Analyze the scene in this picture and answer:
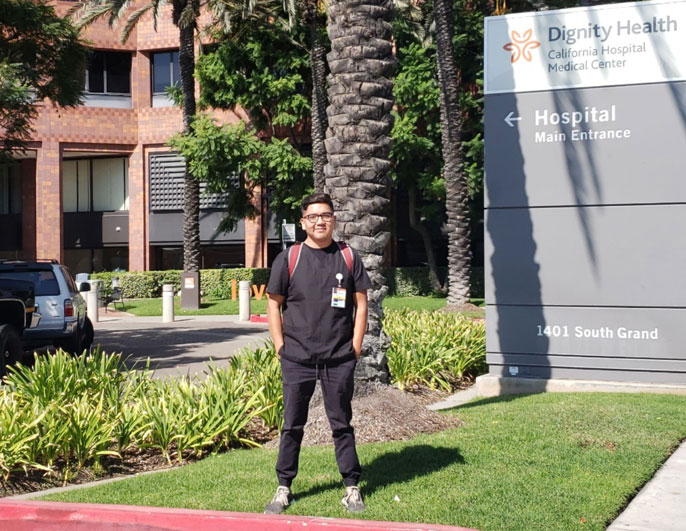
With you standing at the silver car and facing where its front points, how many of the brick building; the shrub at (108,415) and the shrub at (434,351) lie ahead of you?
1

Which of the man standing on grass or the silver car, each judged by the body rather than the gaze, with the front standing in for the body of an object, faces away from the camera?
the silver car

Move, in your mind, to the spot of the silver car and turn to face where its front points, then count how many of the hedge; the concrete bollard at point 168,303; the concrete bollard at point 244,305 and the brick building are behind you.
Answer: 0

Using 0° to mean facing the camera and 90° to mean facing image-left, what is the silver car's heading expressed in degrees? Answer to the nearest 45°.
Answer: approximately 180°

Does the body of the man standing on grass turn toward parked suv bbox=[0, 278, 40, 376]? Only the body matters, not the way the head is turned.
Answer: no

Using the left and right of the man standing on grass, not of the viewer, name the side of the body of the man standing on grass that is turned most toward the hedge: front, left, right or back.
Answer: back

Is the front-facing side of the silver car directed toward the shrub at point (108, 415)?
no

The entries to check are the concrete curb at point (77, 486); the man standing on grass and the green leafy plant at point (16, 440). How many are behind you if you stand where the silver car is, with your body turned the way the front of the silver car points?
3

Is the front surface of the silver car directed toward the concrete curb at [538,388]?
no

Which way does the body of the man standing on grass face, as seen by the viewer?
toward the camera

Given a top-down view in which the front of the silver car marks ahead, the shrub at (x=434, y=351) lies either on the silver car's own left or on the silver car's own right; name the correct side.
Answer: on the silver car's own right

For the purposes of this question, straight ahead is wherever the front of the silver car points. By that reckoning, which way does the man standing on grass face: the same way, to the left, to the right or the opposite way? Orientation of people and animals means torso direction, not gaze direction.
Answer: the opposite way

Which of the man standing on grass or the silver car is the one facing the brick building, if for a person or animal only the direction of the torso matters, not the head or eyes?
the silver car

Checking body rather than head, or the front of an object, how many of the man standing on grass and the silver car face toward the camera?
1

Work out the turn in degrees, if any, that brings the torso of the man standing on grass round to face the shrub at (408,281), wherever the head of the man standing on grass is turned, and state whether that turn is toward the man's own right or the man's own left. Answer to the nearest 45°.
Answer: approximately 180°

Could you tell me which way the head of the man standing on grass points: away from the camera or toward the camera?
toward the camera

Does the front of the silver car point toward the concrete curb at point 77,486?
no

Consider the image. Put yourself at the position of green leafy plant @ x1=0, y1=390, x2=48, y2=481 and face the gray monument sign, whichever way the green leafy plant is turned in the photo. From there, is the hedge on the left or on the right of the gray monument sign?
left

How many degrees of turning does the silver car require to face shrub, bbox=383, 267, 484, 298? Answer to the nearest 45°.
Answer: approximately 45° to its right
